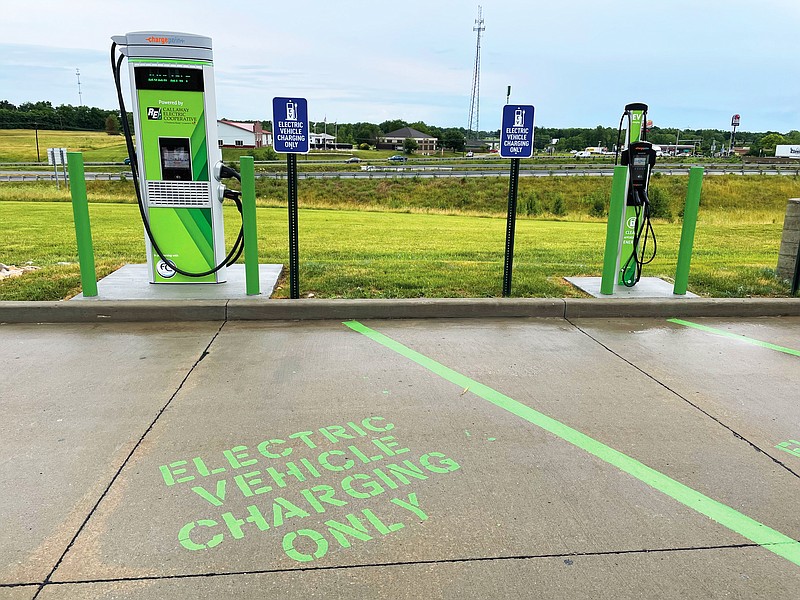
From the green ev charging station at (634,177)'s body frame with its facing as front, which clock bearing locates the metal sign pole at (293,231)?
The metal sign pole is roughly at 2 o'clock from the green ev charging station.

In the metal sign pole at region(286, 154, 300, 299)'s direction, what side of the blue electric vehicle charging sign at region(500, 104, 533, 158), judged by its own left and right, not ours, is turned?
right

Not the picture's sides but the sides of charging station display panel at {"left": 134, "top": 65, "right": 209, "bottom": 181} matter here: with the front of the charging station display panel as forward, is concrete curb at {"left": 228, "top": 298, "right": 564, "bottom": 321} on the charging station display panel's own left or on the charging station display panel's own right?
on the charging station display panel's own left

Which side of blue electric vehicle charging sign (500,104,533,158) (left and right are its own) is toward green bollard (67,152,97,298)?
right
